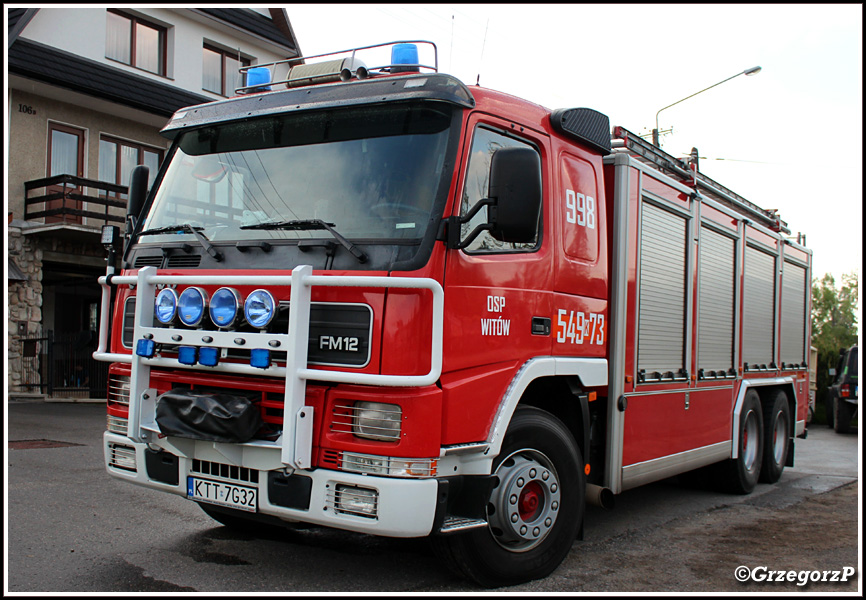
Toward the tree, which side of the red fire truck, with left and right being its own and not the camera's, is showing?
back

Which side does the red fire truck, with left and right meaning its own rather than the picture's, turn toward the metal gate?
right

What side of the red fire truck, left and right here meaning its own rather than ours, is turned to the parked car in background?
back

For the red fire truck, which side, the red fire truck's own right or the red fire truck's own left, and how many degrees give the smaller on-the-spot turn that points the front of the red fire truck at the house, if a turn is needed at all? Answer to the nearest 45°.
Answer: approximately 90° to the red fire truck's own right

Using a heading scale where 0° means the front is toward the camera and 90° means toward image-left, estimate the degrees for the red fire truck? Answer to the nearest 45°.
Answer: approximately 45°
